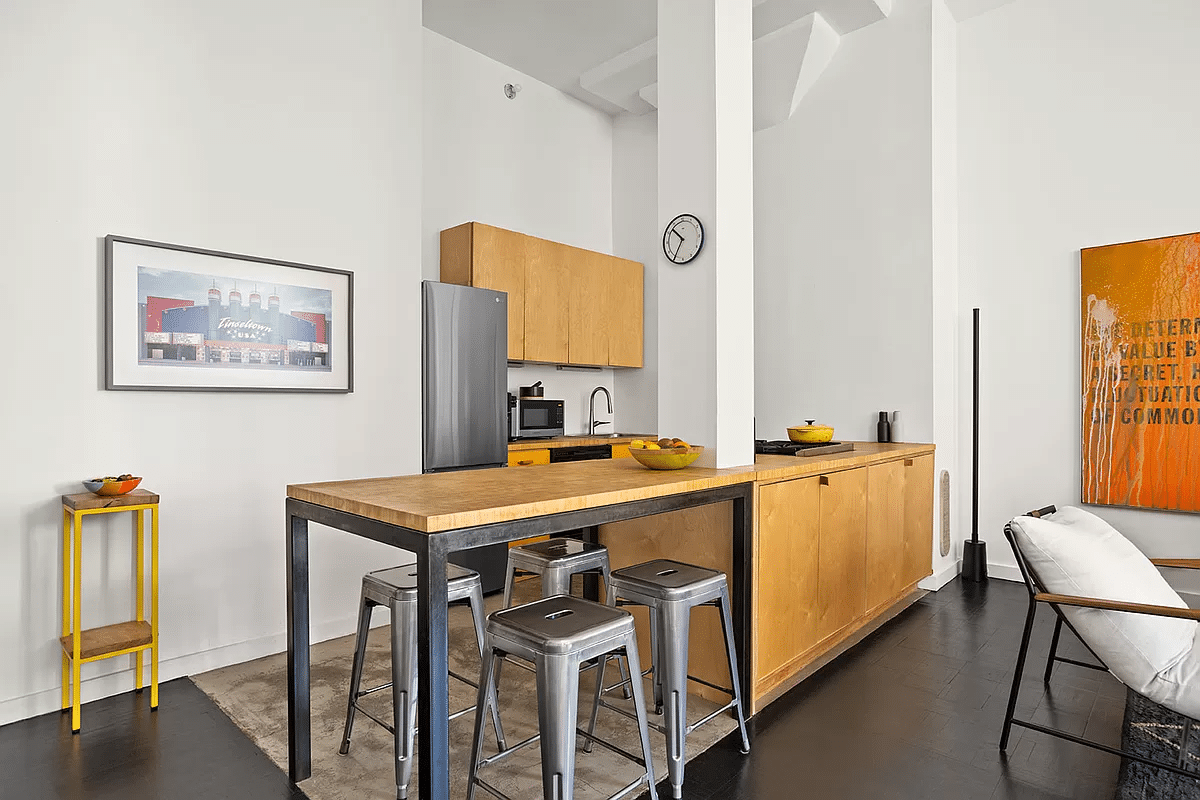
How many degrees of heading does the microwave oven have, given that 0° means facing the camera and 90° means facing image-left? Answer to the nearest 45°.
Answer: approximately 315°

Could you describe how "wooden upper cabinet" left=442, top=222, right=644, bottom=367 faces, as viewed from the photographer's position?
facing the viewer and to the right of the viewer

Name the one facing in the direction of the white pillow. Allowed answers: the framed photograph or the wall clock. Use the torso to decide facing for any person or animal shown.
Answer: the framed photograph

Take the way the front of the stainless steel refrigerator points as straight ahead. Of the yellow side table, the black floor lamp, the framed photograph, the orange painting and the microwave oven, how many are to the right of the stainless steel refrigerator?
2

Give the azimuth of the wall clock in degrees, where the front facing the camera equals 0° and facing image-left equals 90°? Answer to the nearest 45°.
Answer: approximately 45°

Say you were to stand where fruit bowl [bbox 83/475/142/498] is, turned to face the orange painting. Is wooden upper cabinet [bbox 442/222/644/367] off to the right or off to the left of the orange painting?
left

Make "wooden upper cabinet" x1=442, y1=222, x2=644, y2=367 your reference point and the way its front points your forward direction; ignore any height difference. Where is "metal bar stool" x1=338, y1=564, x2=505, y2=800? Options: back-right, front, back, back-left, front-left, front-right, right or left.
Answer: front-right

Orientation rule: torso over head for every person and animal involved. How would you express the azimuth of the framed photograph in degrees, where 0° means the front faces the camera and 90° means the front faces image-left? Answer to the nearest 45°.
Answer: approximately 315°

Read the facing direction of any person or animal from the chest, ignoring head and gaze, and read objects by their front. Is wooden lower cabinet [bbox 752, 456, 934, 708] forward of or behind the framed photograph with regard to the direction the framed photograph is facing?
forward

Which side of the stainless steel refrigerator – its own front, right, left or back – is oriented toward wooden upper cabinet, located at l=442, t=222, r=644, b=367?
left
